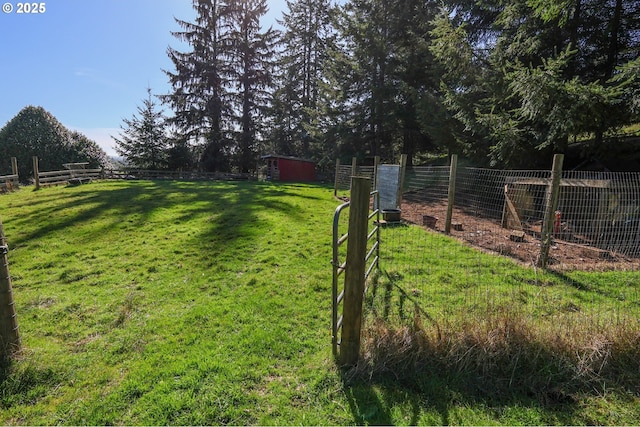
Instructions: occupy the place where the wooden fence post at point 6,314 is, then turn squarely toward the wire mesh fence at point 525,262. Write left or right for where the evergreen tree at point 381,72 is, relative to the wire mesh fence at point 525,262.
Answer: left

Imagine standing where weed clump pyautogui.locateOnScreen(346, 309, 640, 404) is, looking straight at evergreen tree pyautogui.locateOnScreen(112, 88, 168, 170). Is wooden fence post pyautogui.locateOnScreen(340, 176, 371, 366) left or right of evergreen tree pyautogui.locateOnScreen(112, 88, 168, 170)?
left
